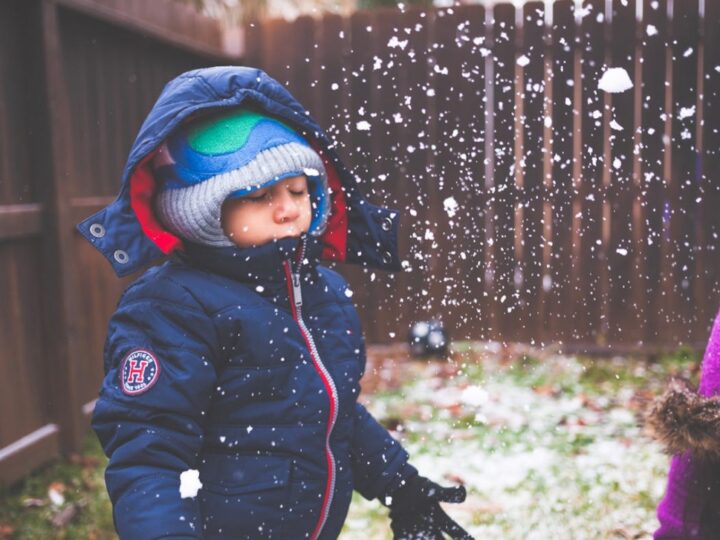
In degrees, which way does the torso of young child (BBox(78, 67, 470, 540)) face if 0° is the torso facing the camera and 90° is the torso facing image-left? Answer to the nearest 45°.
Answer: approximately 315°

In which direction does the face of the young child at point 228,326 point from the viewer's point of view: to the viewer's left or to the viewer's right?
to the viewer's right

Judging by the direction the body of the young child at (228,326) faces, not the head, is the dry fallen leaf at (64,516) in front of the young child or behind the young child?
behind

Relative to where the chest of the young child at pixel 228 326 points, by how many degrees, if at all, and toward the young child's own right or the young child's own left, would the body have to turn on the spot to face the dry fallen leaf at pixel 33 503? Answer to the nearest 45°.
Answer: approximately 180°

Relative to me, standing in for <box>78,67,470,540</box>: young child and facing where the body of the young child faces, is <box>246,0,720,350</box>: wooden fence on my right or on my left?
on my left
